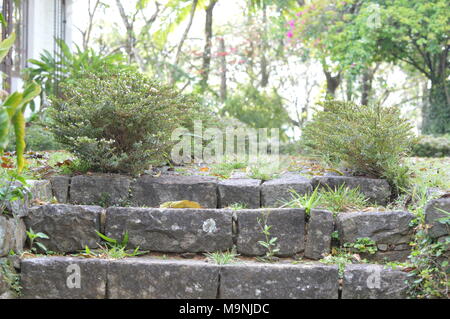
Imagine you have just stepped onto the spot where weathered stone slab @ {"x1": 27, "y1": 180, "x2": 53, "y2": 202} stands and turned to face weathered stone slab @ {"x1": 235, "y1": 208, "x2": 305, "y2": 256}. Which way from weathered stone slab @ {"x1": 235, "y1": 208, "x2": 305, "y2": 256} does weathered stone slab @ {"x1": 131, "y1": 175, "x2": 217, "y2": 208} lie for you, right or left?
left

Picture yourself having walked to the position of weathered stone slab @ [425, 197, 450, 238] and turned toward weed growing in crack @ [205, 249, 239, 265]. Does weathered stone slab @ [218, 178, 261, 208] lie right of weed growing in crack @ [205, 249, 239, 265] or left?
right

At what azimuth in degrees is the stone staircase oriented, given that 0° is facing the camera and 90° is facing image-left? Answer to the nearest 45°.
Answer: approximately 0°

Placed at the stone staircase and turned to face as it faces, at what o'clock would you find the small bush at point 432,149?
The small bush is roughly at 7 o'clock from the stone staircase.

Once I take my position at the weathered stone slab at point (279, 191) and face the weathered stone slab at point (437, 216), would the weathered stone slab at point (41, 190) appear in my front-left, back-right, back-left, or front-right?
back-right

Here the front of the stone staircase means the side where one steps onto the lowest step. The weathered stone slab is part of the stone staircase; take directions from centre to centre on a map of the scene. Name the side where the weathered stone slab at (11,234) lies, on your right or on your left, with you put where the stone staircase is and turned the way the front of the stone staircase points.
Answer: on your right

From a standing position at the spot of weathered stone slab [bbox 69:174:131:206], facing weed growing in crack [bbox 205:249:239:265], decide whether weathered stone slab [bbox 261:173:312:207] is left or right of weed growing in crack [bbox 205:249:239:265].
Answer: left

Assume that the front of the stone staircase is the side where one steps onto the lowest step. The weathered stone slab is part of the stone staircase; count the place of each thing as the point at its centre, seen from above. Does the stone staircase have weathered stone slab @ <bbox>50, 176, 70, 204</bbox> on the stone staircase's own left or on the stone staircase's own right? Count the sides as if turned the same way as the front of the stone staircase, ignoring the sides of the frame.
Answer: on the stone staircase's own right

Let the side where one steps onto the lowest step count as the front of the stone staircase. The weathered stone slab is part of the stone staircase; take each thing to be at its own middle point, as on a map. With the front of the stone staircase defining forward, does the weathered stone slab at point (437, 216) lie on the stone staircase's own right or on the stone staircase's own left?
on the stone staircase's own left
